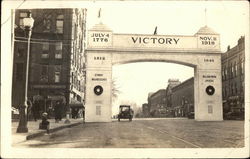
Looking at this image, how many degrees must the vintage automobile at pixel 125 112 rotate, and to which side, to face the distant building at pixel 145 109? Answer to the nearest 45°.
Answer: approximately 180°

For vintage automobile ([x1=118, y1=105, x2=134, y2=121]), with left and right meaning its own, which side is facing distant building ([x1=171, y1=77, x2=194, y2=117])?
back

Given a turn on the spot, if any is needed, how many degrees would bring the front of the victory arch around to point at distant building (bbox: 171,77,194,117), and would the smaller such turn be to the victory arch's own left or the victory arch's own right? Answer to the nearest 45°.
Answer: approximately 180°

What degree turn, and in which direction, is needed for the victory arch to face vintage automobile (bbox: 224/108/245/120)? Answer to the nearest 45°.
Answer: approximately 45° to its left

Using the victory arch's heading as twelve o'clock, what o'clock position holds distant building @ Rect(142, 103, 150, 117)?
The distant building is roughly at 6 o'clock from the victory arch.
